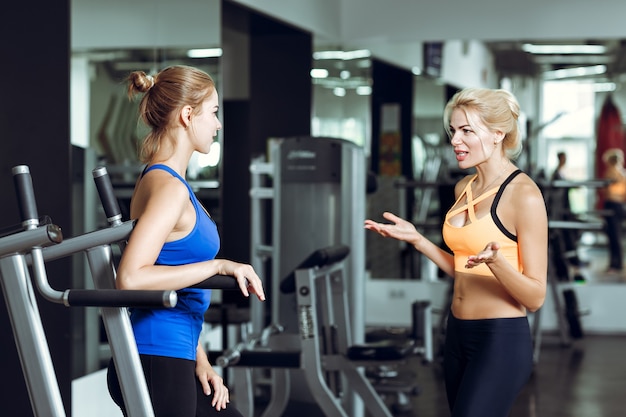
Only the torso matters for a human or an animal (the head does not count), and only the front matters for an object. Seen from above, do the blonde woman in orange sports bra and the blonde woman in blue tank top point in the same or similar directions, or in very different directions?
very different directions

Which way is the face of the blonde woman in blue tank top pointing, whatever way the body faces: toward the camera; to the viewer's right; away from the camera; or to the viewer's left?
to the viewer's right

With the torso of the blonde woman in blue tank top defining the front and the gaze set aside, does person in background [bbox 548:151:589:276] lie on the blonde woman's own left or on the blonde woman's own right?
on the blonde woman's own left

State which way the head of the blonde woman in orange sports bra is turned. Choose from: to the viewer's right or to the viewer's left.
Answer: to the viewer's left

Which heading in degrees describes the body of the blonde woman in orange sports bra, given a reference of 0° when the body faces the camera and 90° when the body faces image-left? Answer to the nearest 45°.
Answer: approximately 45°

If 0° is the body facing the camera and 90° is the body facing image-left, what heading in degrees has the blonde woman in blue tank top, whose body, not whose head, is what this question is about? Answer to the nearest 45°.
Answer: approximately 270°
